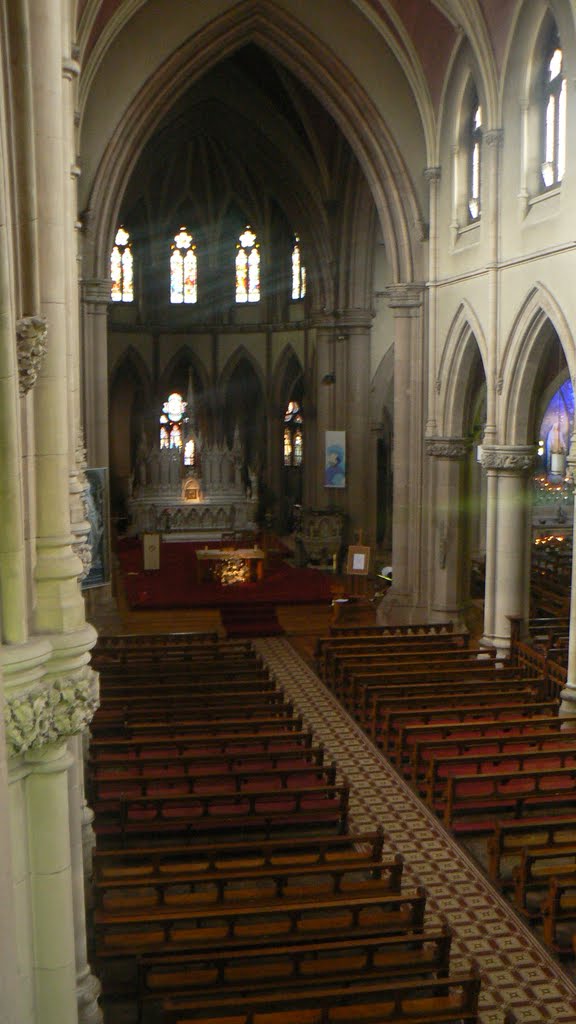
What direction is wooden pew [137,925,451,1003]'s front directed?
away from the camera

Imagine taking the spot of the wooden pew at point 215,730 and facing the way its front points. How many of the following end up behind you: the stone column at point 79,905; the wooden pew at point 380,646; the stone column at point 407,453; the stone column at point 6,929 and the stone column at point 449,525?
2

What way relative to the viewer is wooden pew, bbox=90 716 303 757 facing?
away from the camera

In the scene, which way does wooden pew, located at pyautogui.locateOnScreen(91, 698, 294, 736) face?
away from the camera

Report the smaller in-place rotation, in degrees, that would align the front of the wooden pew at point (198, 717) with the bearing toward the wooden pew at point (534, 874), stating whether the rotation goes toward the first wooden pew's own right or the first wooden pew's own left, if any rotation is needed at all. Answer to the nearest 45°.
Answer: approximately 135° to the first wooden pew's own right

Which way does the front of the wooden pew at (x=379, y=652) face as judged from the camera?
facing away from the viewer

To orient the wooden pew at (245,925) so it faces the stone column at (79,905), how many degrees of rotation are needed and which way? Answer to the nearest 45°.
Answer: approximately 135° to its left

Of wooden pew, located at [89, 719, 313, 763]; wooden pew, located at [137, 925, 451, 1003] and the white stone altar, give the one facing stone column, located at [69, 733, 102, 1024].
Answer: the white stone altar

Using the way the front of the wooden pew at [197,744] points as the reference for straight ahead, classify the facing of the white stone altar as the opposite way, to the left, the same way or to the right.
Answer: the opposite way

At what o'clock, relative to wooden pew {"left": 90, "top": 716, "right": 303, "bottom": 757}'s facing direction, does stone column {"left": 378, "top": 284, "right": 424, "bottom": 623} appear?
The stone column is roughly at 1 o'clock from the wooden pew.

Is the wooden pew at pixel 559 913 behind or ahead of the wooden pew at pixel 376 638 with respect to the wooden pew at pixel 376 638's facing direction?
behind

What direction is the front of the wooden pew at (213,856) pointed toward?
away from the camera

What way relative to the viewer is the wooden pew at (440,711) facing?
away from the camera

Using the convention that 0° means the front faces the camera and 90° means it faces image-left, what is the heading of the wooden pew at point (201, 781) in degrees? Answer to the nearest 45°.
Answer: approximately 180°

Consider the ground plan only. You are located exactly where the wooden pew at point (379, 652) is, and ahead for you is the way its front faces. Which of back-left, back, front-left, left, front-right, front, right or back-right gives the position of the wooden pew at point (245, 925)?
back

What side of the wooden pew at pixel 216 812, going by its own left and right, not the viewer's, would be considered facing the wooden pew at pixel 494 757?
right

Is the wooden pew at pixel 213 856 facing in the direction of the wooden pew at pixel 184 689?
yes
